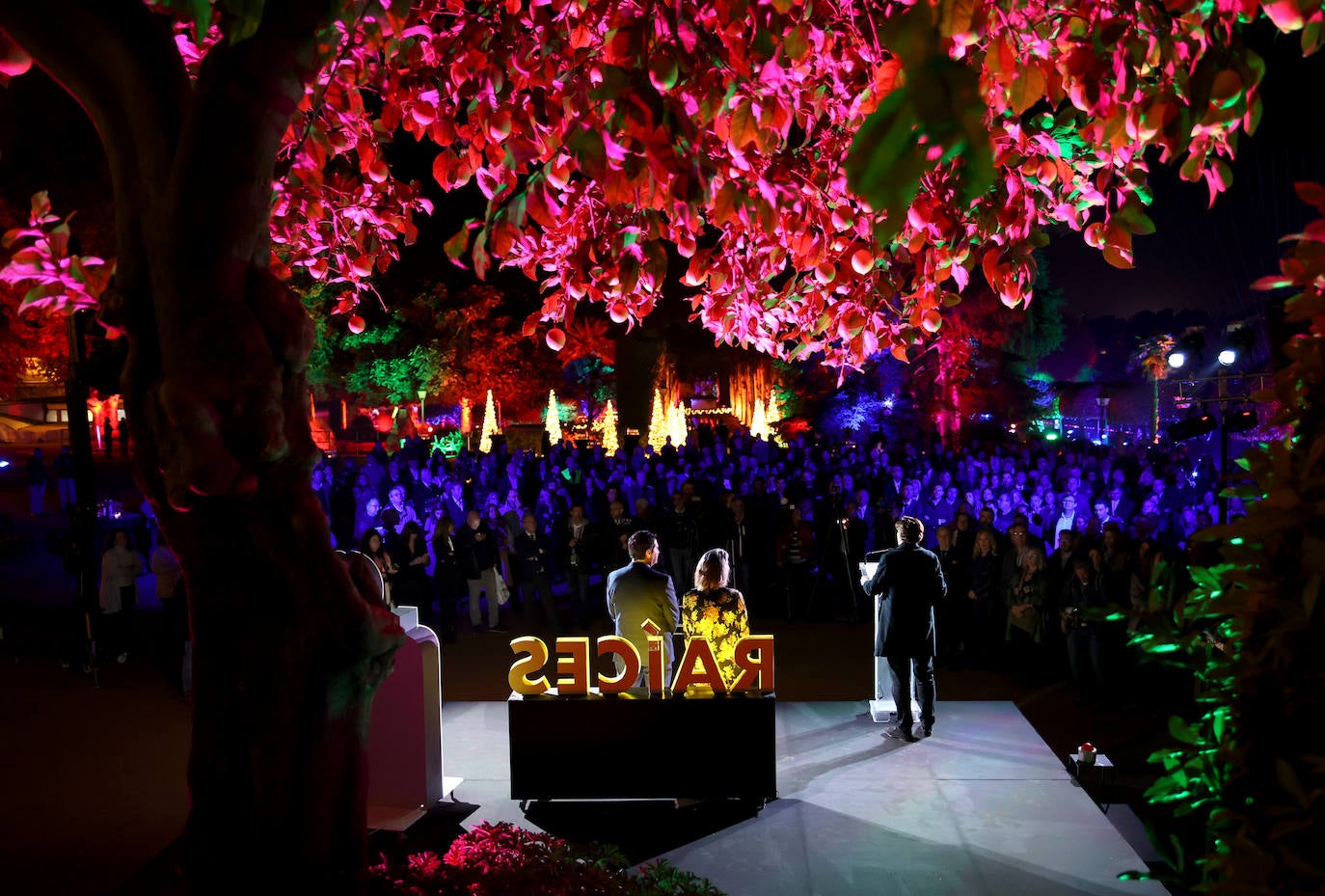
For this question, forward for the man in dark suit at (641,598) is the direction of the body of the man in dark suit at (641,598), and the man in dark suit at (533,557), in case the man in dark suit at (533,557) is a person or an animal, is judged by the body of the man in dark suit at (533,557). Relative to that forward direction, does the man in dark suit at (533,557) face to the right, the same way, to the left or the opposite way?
the opposite way

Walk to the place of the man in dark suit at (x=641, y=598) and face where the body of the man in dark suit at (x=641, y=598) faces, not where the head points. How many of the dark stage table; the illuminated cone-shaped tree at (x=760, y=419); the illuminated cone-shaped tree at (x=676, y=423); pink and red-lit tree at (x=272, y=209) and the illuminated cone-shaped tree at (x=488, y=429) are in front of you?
3

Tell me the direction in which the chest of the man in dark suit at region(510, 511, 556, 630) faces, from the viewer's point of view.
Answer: toward the camera

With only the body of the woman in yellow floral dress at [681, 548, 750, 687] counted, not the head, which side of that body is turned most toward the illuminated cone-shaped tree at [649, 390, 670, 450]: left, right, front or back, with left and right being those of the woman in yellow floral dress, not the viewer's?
front

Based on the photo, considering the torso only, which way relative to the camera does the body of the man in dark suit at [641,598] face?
away from the camera

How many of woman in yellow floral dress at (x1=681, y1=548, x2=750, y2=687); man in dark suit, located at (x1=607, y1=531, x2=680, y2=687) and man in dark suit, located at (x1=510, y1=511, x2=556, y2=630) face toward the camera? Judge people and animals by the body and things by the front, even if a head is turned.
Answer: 1

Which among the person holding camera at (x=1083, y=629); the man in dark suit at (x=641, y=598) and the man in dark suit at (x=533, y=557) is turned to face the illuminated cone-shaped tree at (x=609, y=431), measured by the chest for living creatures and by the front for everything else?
the man in dark suit at (x=641, y=598)

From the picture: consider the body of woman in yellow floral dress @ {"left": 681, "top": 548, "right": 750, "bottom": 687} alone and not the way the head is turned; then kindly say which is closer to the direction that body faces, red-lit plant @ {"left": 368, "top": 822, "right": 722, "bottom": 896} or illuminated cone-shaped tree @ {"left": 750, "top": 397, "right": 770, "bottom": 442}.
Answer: the illuminated cone-shaped tree

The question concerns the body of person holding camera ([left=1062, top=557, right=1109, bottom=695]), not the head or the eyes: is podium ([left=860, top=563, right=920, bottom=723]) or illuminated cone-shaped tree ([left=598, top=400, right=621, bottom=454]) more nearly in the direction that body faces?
the podium

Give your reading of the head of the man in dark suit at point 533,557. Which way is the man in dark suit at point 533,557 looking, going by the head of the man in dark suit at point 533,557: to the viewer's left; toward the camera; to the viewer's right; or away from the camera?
toward the camera

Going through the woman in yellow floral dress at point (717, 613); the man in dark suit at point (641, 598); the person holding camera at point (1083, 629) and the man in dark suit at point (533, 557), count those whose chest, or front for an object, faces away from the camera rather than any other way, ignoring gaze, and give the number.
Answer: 2

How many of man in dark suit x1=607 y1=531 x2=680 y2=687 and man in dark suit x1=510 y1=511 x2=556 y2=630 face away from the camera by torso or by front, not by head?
1

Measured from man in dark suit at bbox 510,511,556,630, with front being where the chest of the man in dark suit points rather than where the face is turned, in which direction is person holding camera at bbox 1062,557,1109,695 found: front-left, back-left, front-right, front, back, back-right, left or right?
front-left

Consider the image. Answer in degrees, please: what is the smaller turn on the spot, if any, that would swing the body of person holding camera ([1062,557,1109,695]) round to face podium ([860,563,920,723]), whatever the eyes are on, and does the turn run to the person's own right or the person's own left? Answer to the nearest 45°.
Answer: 0° — they already face it

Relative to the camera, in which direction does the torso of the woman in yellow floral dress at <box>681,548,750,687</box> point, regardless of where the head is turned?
away from the camera

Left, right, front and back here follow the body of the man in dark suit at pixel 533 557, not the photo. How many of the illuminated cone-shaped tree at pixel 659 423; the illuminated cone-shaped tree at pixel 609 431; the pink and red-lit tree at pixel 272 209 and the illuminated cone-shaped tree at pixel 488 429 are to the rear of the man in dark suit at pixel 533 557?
3

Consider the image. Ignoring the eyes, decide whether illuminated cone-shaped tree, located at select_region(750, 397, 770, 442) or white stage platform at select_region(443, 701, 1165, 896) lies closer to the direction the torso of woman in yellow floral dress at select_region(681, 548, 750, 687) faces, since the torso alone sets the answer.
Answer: the illuminated cone-shaped tree

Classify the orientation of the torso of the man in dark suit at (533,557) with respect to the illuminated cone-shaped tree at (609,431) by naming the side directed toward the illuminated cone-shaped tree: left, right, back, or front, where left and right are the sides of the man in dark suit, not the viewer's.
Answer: back

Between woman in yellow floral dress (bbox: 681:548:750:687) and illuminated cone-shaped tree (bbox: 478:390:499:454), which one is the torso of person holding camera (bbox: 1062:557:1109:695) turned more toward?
the woman in yellow floral dress
